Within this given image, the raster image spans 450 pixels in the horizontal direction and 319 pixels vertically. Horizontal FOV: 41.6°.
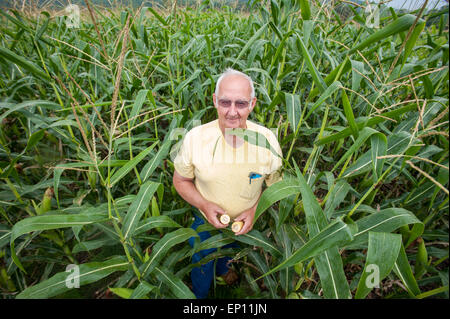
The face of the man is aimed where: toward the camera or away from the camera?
toward the camera

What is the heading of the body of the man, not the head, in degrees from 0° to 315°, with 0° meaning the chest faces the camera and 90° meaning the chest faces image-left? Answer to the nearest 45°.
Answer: approximately 0°
